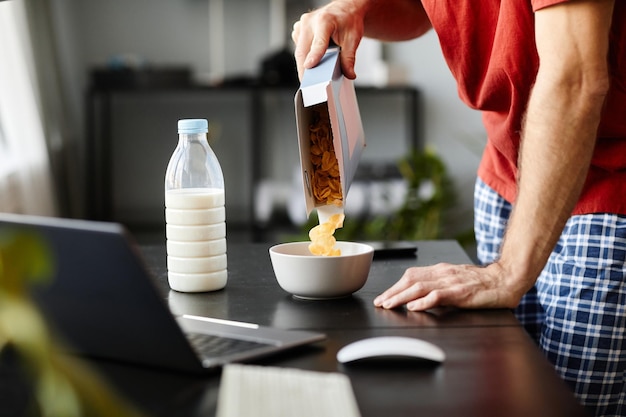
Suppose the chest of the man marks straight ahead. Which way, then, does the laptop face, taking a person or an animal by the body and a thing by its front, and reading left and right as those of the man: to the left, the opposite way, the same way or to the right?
the opposite way

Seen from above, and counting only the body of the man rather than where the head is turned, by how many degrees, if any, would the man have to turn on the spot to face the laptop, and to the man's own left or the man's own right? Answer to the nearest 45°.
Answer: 0° — they already face it

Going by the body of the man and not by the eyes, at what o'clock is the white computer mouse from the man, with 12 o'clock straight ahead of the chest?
The white computer mouse is roughly at 11 o'clock from the man.

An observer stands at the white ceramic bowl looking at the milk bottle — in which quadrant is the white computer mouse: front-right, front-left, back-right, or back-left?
back-left
